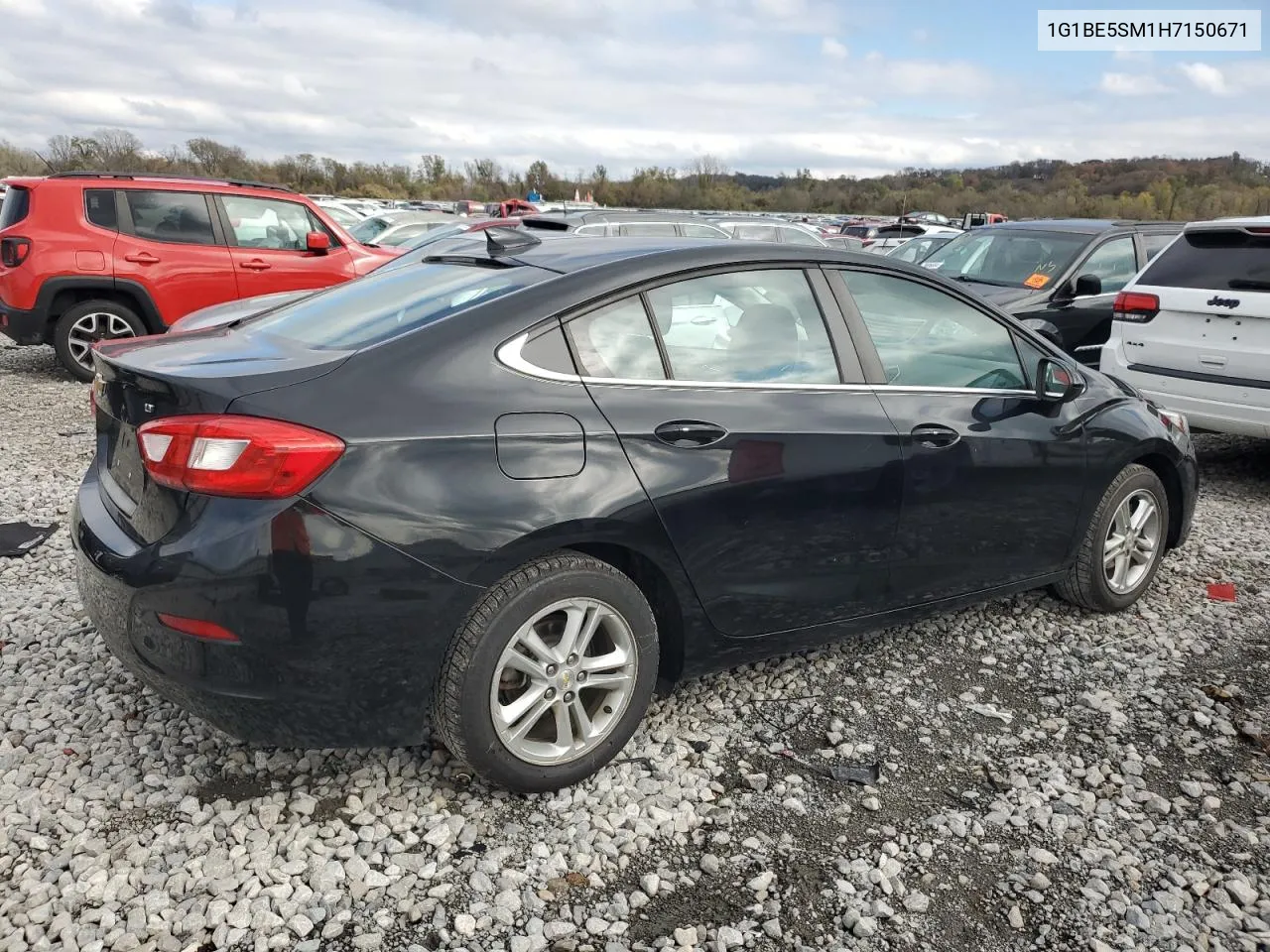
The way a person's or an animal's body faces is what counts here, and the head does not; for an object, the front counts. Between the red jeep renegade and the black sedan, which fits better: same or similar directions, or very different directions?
same or similar directions

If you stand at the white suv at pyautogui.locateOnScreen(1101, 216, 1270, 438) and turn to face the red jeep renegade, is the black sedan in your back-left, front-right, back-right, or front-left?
front-left

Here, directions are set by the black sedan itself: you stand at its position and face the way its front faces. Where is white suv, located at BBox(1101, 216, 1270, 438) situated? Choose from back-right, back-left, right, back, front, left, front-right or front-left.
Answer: front

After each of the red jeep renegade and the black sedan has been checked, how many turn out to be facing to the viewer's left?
0

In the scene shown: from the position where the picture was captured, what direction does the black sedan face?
facing away from the viewer and to the right of the viewer

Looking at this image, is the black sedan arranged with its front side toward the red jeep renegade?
no

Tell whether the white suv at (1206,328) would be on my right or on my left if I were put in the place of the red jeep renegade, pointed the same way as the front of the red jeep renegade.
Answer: on my right

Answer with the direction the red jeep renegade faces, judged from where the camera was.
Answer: facing away from the viewer and to the right of the viewer

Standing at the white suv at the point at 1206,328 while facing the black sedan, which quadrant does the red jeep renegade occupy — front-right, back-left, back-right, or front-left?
front-right

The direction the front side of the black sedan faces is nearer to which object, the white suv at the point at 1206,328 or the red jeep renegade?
the white suv
